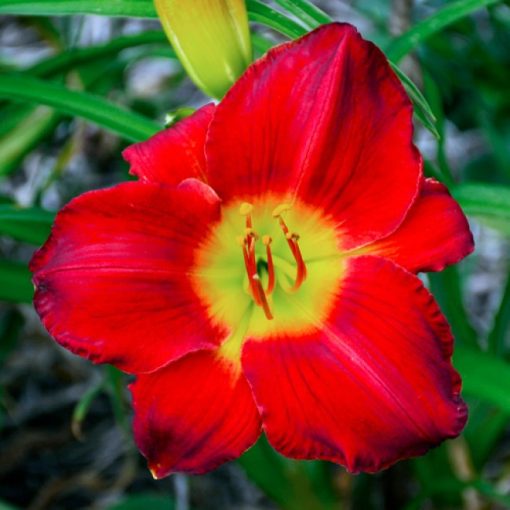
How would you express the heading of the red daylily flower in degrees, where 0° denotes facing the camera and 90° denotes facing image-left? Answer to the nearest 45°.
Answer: approximately 0°
